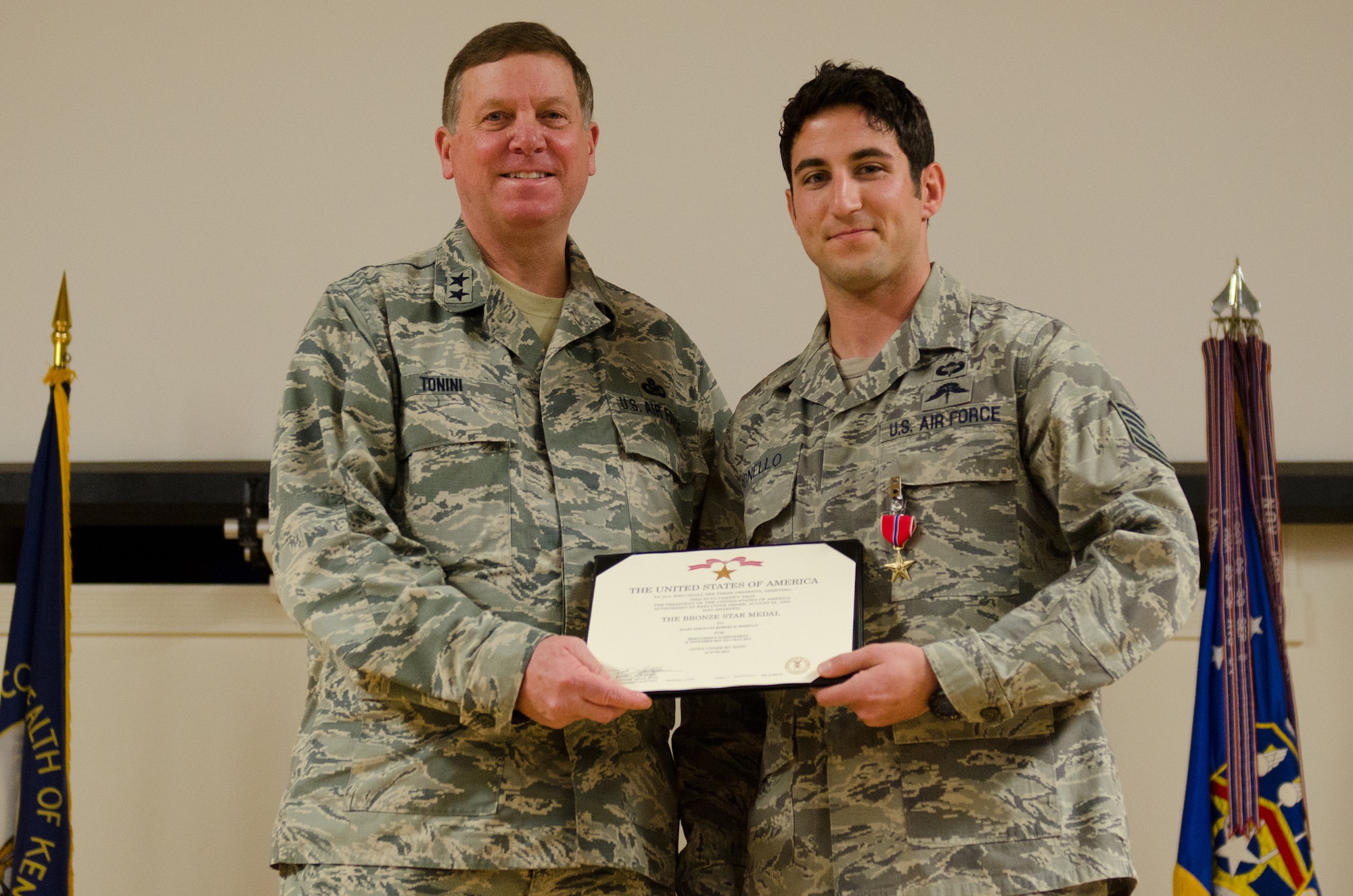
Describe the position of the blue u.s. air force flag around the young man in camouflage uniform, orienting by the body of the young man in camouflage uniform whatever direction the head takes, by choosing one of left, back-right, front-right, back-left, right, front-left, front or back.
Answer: back

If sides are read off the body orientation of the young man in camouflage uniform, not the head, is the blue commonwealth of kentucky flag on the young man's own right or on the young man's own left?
on the young man's own right

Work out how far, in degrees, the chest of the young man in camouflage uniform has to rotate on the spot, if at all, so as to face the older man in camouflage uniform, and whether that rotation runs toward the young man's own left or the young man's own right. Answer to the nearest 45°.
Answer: approximately 45° to the young man's own right

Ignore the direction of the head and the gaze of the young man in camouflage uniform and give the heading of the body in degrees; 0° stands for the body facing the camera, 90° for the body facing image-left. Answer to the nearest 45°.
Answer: approximately 45°

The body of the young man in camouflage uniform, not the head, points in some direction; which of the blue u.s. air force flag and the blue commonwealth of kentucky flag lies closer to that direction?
the blue commonwealth of kentucky flag
